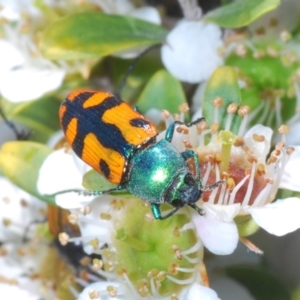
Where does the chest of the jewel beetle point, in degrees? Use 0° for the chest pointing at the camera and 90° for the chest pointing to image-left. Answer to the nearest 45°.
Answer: approximately 315°

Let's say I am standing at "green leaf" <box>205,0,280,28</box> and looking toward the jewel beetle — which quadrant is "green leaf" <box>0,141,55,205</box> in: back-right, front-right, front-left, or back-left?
front-right
